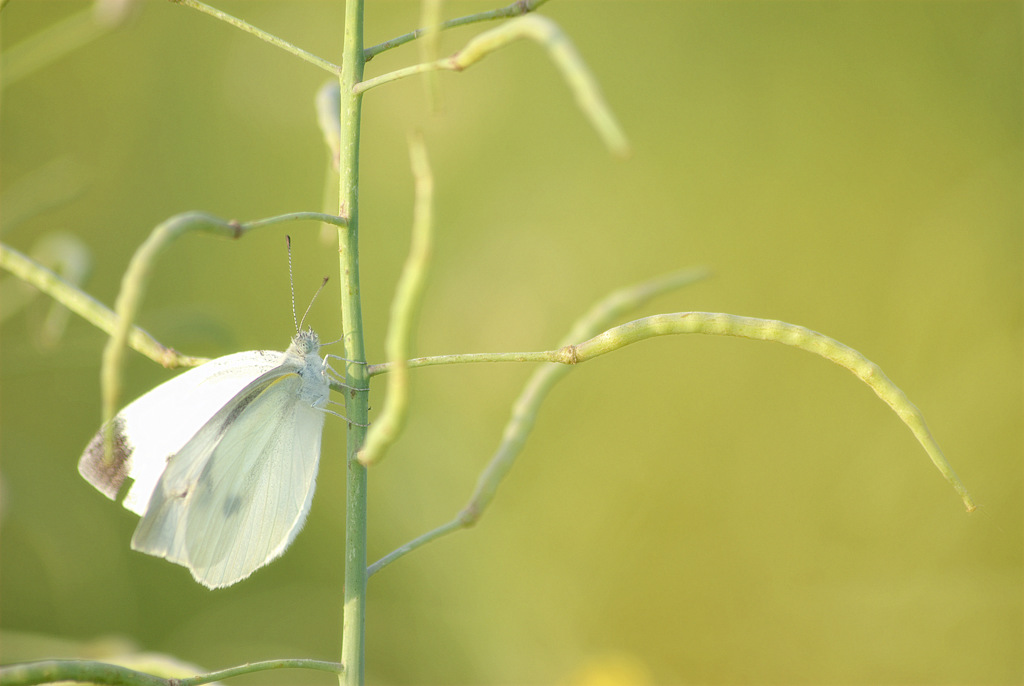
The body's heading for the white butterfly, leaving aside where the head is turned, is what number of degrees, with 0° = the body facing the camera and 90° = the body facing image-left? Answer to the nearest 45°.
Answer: approximately 270°
